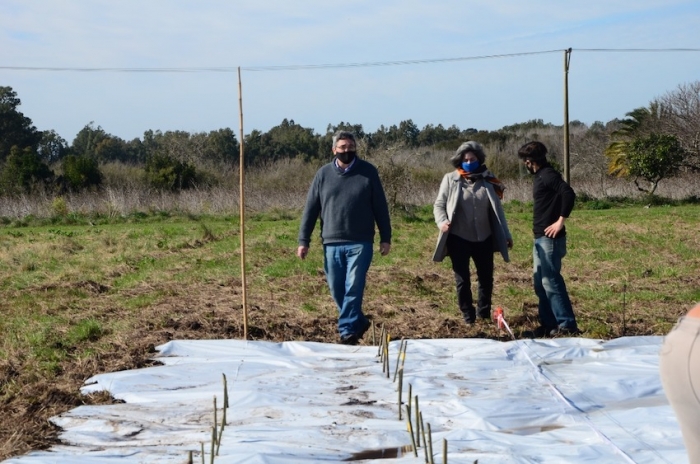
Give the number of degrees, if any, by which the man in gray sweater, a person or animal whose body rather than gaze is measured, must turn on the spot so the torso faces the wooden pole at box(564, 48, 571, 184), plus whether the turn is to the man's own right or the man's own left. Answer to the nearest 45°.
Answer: approximately 180°

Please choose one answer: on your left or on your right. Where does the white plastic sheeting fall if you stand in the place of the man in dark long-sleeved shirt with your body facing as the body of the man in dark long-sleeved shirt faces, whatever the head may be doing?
on your left

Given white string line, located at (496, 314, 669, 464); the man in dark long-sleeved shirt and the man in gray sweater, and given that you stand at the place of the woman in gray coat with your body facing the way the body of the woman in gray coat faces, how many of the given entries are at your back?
0

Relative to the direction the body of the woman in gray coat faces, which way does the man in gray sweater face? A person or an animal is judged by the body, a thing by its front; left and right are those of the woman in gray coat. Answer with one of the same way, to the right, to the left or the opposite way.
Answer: the same way

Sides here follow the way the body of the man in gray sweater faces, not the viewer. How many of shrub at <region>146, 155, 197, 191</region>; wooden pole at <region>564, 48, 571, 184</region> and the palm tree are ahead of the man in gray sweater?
0

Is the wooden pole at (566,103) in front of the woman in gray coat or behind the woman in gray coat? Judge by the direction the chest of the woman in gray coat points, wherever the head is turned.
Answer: behind

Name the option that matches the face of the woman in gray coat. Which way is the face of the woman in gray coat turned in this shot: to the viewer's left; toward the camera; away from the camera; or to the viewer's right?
toward the camera

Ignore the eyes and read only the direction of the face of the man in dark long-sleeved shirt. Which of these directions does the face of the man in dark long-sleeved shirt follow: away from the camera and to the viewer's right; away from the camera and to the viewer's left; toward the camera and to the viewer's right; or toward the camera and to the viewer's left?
toward the camera and to the viewer's left

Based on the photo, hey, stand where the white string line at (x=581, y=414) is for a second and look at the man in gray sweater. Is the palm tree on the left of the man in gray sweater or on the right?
right

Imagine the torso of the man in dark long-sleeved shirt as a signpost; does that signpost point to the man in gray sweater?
yes

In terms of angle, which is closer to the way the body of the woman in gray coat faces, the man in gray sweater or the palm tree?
the man in gray sweater

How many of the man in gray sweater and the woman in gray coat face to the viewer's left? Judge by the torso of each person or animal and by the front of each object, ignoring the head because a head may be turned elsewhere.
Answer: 0

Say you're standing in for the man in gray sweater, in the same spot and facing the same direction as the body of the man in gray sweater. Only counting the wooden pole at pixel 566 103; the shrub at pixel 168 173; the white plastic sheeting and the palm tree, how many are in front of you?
1

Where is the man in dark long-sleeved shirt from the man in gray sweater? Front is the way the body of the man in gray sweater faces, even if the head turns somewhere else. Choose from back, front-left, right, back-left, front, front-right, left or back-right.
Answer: left

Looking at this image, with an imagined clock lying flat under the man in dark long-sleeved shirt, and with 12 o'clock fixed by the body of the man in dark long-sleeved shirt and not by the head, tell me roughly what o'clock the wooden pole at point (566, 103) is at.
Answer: The wooden pole is roughly at 3 o'clock from the man in dark long-sleeved shirt.

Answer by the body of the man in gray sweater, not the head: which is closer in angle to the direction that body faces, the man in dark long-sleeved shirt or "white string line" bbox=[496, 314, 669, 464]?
the white string line

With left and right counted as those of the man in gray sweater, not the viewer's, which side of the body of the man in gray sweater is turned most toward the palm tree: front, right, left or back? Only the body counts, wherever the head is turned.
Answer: back

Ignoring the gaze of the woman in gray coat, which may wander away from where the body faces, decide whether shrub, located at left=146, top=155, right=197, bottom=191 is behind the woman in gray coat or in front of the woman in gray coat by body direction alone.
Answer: behind
